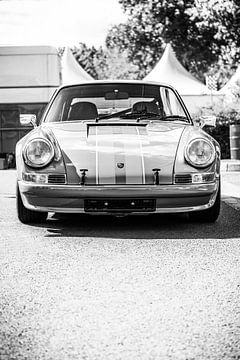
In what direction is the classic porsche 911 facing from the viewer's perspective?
toward the camera

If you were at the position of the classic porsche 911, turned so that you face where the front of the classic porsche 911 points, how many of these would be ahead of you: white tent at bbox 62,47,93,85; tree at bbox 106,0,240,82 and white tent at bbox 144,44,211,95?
0

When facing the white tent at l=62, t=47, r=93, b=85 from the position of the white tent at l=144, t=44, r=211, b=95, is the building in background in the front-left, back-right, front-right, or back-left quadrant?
front-left

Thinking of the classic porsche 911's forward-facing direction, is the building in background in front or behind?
behind

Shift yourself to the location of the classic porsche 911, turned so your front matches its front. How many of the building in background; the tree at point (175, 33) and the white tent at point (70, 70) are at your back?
3

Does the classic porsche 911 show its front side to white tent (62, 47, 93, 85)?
no

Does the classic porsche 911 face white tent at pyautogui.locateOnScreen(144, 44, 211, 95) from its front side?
no

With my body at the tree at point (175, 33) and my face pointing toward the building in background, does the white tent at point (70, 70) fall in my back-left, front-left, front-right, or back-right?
front-right

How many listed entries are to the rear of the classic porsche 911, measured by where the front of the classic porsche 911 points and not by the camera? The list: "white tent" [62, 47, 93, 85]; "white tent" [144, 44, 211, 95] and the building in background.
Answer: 3

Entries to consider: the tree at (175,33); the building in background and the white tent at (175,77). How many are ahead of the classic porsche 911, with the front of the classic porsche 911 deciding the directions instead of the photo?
0

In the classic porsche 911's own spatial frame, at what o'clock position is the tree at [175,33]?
The tree is roughly at 6 o'clock from the classic porsche 911.

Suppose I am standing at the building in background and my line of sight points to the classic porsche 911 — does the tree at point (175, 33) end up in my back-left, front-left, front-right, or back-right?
back-left
